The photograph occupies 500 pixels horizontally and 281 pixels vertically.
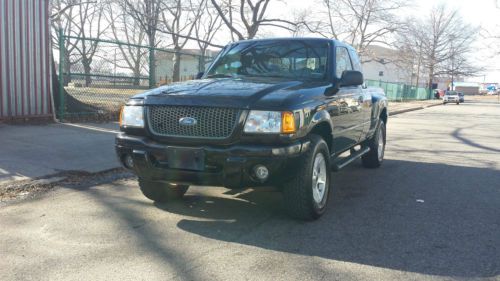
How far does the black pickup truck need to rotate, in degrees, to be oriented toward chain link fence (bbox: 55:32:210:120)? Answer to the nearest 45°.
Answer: approximately 90° to its right

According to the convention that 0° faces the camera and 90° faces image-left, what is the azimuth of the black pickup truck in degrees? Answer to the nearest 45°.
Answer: approximately 45°

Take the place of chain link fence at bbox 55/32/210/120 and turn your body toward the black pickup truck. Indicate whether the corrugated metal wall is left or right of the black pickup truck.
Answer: right

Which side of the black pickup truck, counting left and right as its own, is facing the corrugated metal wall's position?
right
